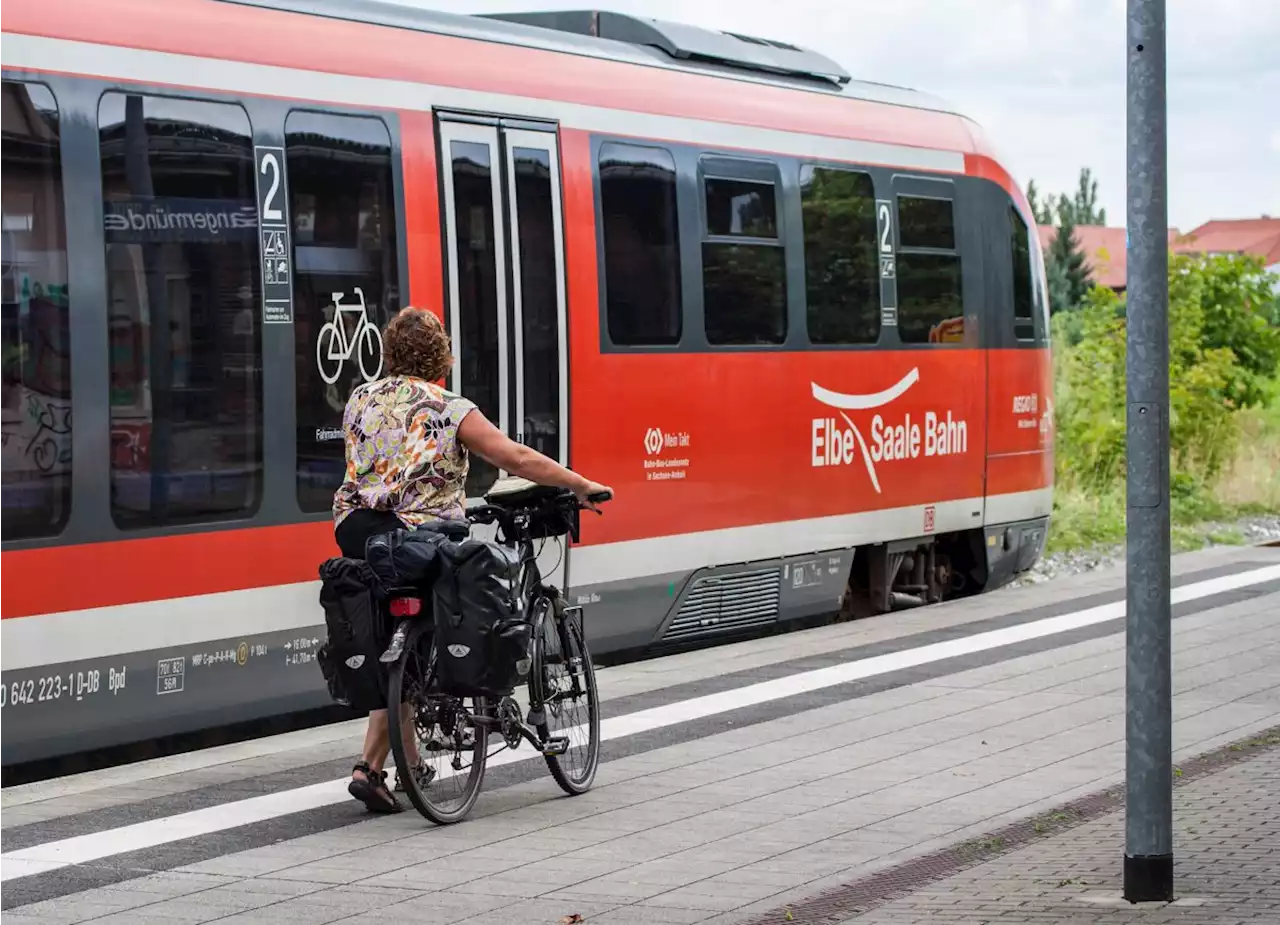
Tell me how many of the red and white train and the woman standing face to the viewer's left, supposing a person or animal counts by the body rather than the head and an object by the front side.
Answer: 0

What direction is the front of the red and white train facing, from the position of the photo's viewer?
facing away from the viewer and to the right of the viewer

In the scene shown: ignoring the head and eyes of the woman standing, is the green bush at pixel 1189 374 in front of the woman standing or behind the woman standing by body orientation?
in front

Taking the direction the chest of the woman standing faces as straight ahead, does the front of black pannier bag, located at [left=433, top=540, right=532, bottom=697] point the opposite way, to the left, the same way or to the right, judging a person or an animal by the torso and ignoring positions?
to the right

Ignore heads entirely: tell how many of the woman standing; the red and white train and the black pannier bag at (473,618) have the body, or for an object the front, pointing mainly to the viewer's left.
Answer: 0

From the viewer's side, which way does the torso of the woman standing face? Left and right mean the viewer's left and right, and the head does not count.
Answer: facing away from the viewer and to the right of the viewer

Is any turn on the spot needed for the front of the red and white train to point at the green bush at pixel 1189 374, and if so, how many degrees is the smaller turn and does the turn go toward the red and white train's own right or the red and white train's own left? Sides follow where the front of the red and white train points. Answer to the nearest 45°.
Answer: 0° — it already faces it

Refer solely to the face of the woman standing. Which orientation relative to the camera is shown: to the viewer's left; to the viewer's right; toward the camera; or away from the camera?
away from the camera

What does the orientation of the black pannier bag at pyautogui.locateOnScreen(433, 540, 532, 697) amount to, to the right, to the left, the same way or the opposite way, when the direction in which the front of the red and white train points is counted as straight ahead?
to the right
